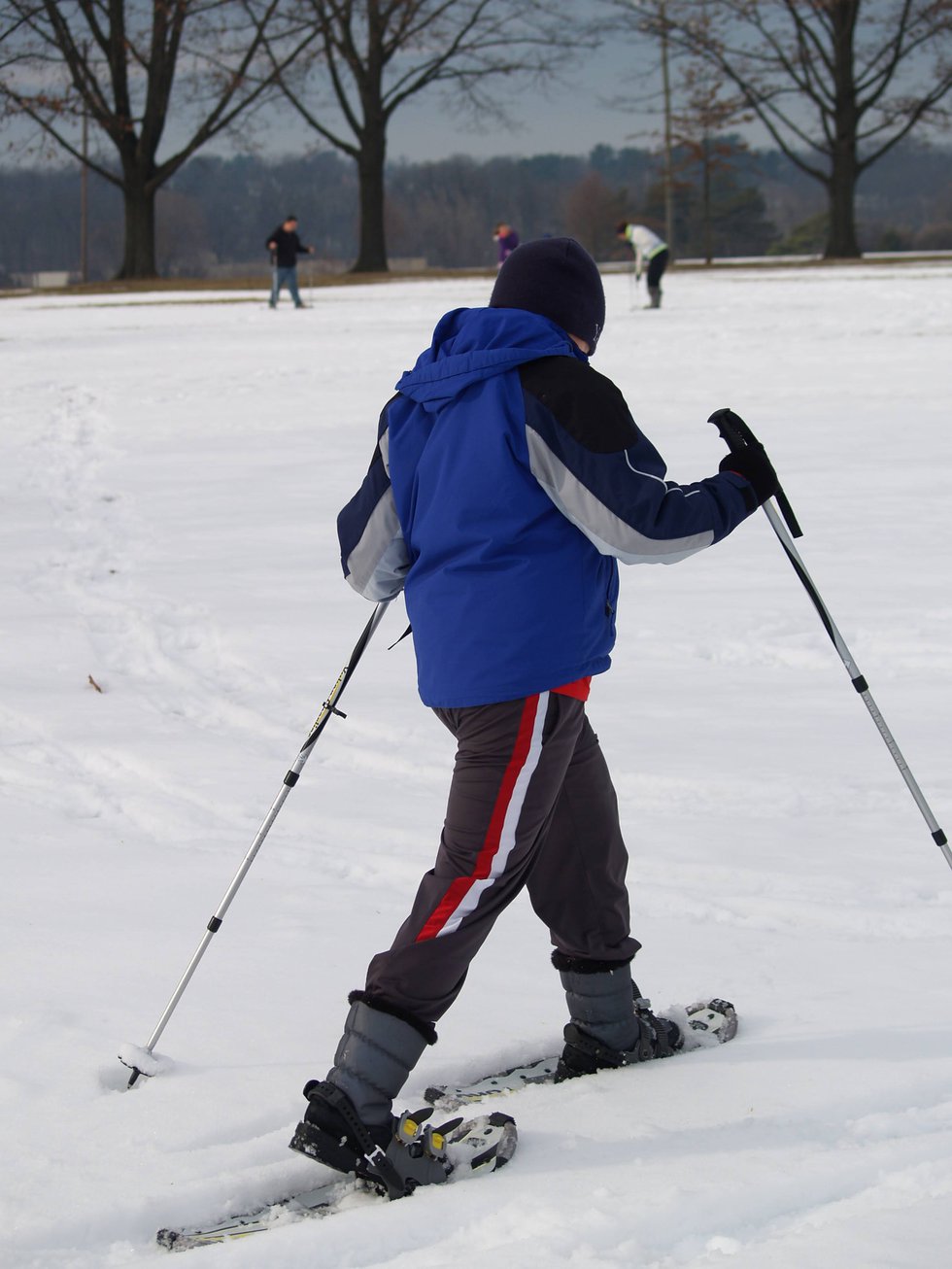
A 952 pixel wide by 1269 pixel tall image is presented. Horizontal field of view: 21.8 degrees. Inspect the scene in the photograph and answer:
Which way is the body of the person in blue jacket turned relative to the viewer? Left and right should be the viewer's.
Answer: facing away from the viewer and to the right of the viewer

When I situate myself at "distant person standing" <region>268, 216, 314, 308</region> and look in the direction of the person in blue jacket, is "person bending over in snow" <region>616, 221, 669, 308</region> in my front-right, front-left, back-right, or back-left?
front-left

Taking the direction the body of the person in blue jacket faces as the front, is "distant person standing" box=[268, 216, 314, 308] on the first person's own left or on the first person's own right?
on the first person's own left

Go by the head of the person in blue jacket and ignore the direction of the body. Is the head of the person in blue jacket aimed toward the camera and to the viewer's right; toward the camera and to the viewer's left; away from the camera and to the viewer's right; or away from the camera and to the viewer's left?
away from the camera and to the viewer's right

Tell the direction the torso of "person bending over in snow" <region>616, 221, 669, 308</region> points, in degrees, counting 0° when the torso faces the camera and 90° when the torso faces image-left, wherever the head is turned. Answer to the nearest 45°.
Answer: approximately 90°

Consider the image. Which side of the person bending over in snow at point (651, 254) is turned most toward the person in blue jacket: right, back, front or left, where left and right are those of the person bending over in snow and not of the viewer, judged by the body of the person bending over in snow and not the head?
left
